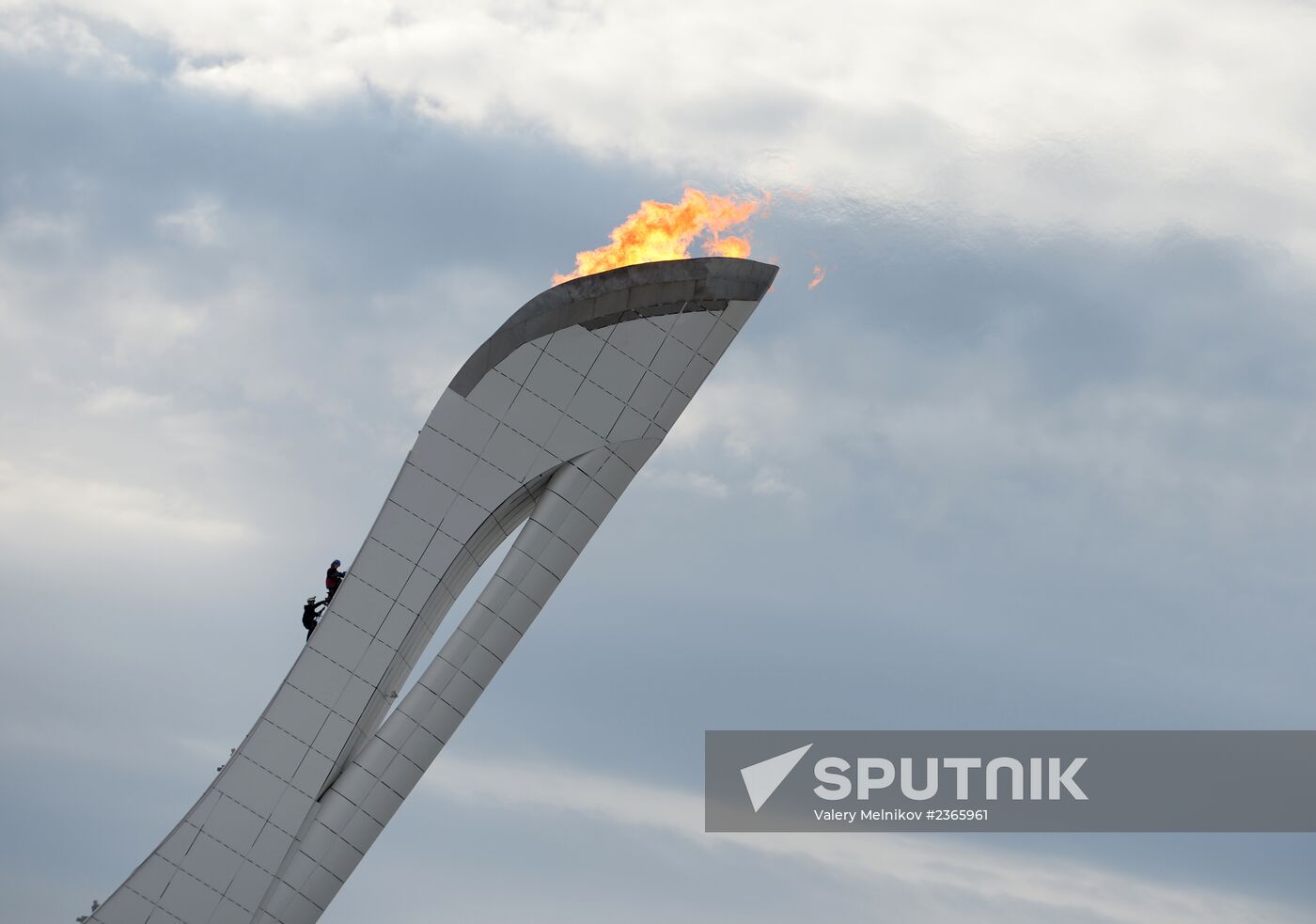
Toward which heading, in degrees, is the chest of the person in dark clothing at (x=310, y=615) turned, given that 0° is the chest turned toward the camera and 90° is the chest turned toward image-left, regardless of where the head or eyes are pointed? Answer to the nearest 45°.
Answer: approximately 270°

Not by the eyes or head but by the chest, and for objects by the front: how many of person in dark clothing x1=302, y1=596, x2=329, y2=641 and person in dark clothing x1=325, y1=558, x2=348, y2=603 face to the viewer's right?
2

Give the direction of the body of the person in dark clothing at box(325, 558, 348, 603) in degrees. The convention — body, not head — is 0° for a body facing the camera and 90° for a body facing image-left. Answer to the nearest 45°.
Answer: approximately 270°
